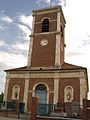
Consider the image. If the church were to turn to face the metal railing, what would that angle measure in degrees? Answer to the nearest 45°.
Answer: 0° — it already faces it

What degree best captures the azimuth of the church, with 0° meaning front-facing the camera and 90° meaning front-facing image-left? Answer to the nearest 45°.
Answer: approximately 0°
